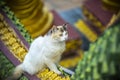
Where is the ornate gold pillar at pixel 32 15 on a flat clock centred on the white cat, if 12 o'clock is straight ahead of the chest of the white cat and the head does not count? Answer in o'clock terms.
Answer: The ornate gold pillar is roughly at 9 o'clock from the white cat.

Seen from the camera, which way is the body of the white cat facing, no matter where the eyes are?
to the viewer's right
